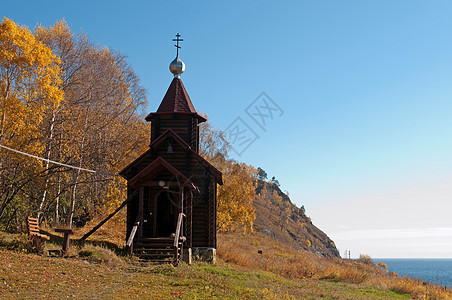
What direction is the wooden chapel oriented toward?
toward the camera
